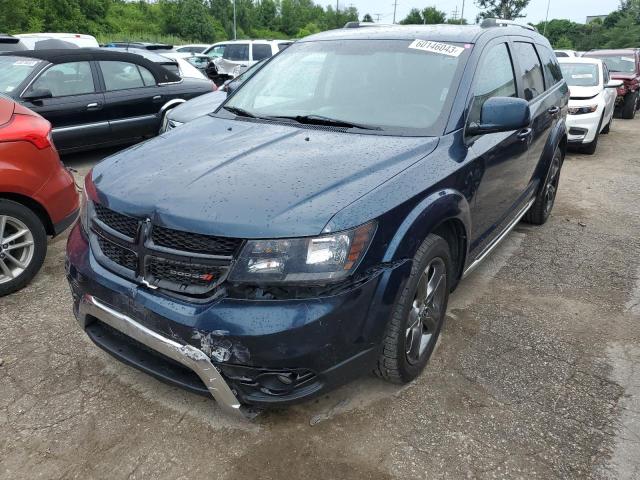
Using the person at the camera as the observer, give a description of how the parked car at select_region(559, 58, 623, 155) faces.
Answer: facing the viewer

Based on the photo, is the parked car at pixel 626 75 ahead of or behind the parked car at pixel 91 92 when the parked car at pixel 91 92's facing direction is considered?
behind

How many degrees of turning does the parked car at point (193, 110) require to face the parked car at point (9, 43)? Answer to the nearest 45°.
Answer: approximately 90° to its right

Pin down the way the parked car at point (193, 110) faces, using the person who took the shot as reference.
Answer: facing the viewer and to the left of the viewer

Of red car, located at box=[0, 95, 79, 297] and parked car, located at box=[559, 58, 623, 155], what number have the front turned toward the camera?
1

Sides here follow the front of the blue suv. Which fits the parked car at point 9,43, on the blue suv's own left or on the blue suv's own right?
on the blue suv's own right

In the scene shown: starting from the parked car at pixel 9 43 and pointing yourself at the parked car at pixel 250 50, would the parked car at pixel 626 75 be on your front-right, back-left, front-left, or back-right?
front-right

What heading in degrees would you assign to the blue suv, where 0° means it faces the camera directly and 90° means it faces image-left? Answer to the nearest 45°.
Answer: approximately 45°

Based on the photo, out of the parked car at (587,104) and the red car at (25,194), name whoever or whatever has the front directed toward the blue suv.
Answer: the parked car

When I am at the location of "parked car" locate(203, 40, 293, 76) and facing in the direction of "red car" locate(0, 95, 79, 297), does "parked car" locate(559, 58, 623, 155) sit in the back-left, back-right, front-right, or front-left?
front-left

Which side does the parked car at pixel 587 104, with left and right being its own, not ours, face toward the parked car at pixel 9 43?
right
